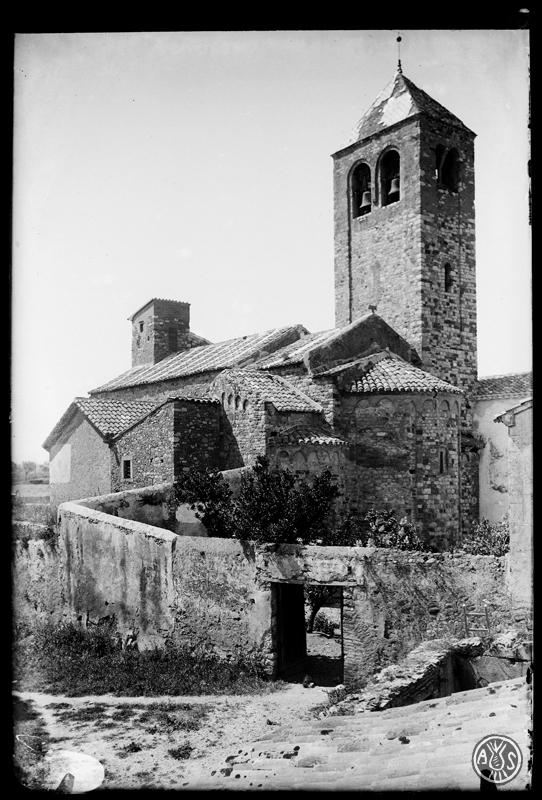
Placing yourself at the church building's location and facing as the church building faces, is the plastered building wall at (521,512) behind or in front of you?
behind

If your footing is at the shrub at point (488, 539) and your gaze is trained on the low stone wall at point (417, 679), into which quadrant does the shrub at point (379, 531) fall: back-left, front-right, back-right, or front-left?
front-right

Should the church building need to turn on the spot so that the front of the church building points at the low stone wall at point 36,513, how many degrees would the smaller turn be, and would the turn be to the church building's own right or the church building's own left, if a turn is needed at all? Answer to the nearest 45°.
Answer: approximately 90° to the church building's own left

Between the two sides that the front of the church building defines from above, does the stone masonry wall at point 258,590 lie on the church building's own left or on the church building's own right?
on the church building's own left

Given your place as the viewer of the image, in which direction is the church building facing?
facing away from the viewer and to the left of the viewer

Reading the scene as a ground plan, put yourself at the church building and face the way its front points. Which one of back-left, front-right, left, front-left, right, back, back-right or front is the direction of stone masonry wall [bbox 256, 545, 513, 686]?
back-left

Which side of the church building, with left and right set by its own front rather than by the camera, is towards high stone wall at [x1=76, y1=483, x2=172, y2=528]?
left

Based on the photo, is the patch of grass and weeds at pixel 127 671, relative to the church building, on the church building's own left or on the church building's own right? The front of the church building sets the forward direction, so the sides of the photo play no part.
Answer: on the church building's own left

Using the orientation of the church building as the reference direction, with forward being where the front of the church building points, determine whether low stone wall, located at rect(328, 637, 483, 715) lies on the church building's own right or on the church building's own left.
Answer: on the church building's own left

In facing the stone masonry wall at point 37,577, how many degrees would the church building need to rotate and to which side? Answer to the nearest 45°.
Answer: approximately 90° to its left
